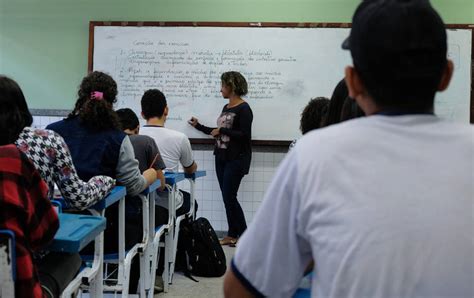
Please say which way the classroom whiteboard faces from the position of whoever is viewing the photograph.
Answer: facing the viewer

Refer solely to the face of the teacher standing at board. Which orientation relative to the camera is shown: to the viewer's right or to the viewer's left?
to the viewer's left

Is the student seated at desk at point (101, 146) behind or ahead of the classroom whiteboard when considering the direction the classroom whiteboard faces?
ahead

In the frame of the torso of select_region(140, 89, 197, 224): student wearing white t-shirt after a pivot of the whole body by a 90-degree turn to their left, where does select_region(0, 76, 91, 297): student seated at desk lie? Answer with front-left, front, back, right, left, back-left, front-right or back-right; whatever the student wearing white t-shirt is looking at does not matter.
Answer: left

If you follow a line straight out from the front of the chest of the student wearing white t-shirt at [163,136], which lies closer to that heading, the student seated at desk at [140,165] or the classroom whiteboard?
the classroom whiteboard

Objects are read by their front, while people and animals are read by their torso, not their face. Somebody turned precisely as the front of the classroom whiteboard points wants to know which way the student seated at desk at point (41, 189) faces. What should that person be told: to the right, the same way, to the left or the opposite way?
the opposite way

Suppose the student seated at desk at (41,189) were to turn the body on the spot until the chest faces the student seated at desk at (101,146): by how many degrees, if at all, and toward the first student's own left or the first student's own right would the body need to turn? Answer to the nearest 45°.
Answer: approximately 45° to the first student's own left

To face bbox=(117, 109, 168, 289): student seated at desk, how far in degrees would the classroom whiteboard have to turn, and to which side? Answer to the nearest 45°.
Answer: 0° — it already faces them

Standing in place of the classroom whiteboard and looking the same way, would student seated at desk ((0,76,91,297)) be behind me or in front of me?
in front

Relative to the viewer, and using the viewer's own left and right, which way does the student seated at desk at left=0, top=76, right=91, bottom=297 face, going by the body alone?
facing away from the viewer and to the right of the viewer

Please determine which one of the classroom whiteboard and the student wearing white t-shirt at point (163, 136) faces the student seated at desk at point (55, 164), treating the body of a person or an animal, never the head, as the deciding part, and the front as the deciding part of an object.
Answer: the classroom whiteboard

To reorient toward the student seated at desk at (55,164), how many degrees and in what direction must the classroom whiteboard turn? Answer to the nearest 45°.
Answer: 0° — it already faces them

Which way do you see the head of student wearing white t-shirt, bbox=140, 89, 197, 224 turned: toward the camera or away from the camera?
away from the camera

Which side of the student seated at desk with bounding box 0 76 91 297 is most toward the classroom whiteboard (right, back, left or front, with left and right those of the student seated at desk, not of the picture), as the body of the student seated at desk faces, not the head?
front

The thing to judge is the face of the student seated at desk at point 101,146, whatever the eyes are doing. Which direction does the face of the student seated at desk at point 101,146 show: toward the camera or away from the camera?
away from the camera

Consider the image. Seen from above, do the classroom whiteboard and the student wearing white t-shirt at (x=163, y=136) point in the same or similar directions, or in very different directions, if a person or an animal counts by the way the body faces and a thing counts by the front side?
very different directions

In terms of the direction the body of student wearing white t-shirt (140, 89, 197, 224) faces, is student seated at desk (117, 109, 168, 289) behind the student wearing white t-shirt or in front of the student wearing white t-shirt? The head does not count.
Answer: behind

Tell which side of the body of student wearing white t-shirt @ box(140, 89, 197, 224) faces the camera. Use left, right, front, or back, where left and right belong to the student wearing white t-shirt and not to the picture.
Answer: back

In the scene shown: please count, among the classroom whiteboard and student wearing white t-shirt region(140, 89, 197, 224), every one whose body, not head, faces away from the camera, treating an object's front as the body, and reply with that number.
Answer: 1
